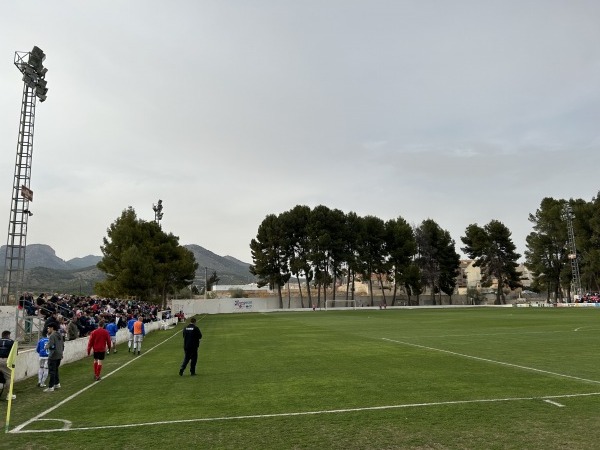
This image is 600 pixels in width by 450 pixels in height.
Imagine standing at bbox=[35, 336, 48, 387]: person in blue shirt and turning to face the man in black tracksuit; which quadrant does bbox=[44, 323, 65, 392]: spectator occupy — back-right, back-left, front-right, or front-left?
front-right

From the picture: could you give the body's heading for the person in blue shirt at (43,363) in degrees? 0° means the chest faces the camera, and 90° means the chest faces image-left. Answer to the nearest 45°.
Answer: approximately 180°

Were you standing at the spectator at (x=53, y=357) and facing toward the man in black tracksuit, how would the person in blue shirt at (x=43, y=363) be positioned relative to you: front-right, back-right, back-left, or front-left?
back-left

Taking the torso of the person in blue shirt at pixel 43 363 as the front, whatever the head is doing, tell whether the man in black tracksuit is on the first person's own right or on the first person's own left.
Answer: on the first person's own right

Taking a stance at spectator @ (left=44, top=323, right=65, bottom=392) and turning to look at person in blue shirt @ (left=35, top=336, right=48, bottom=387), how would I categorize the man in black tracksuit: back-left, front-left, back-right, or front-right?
back-right

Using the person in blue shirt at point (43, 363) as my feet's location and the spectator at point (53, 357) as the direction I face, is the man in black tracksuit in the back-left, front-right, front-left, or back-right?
front-left

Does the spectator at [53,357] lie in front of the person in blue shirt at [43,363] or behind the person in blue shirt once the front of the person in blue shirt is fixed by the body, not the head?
behind
